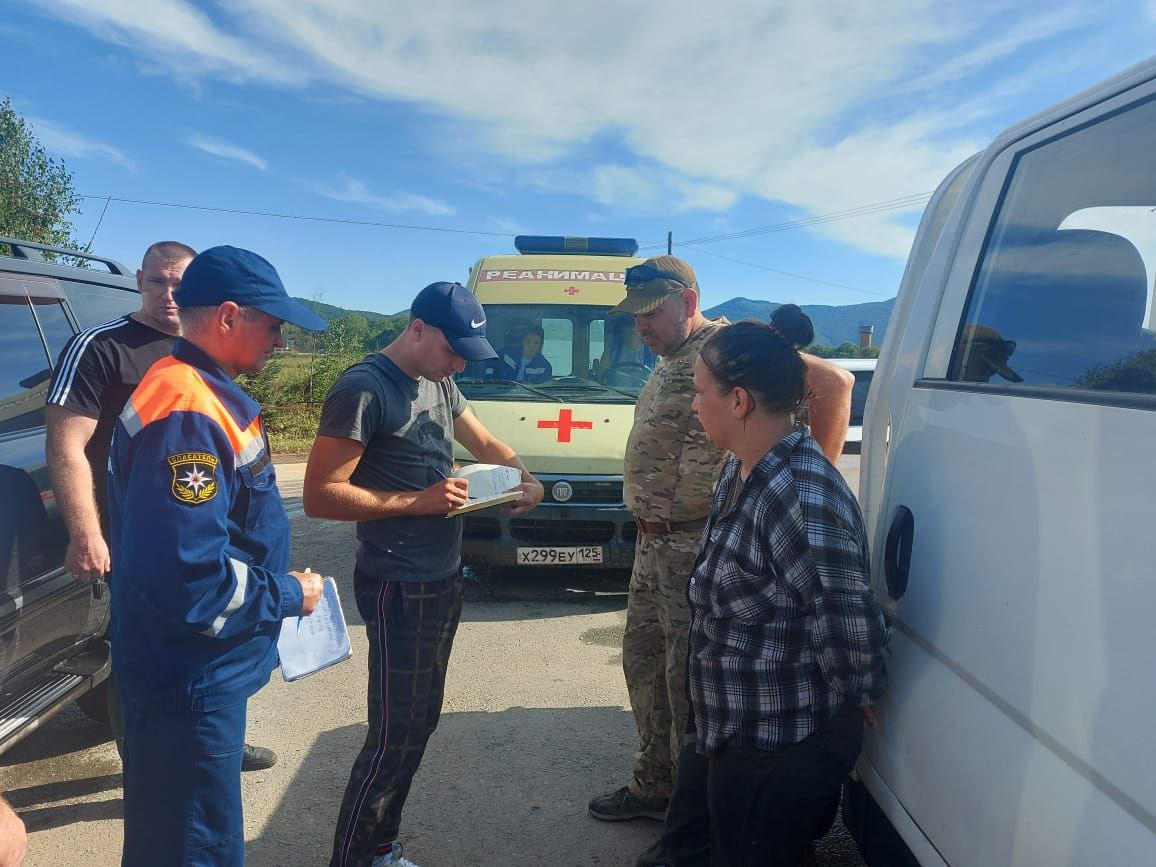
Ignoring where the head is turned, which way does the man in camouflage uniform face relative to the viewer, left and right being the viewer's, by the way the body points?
facing to the left of the viewer

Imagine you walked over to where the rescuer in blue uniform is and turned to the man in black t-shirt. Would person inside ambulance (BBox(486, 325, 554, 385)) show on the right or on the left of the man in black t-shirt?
right

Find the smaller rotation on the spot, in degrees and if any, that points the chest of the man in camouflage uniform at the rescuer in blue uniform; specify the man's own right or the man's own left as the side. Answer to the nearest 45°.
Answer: approximately 45° to the man's own left

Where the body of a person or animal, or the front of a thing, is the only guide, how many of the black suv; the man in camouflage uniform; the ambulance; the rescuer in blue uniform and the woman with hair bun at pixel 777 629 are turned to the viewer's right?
1

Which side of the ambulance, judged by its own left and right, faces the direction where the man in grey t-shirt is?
front

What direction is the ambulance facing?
toward the camera

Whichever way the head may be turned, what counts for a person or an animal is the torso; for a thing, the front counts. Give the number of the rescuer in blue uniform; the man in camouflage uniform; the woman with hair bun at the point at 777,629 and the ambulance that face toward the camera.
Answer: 1

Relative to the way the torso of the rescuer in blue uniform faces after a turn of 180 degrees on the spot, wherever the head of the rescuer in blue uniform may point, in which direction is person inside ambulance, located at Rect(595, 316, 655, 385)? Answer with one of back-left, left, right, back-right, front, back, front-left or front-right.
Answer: back-right

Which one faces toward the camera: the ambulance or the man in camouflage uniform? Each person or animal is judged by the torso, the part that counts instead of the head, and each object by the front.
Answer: the ambulance

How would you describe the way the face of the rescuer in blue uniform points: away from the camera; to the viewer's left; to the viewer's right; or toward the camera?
to the viewer's right

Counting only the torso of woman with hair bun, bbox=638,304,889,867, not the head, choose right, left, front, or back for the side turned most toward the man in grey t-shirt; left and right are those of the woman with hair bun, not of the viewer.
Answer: front

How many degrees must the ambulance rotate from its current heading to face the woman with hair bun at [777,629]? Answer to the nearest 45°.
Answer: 0° — it already faces them

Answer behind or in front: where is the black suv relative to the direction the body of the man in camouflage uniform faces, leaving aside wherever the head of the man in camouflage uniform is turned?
in front

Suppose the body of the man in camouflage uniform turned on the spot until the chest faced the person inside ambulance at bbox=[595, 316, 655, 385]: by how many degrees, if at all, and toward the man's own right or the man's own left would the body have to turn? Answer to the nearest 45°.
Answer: approximately 90° to the man's own right

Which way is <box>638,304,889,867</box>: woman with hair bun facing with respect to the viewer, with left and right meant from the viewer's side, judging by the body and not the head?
facing to the left of the viewer

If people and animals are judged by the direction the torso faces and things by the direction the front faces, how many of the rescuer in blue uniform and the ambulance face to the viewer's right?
1
